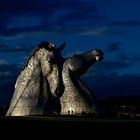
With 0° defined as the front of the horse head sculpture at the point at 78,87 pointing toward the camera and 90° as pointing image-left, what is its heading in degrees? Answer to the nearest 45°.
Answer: approximately 270°
